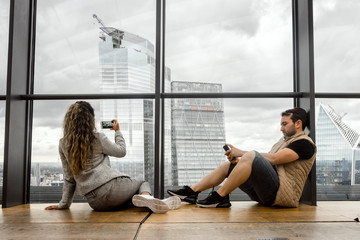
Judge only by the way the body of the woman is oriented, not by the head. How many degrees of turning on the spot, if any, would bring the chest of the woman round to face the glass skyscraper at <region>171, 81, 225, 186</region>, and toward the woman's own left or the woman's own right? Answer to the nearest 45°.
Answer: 0° — they already face it

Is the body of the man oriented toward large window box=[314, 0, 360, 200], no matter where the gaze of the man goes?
no

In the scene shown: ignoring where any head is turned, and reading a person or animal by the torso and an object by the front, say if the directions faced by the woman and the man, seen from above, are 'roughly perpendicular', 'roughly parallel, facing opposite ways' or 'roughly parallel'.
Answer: roughly perpendicular

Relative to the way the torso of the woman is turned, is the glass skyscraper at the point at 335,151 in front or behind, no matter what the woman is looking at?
in front

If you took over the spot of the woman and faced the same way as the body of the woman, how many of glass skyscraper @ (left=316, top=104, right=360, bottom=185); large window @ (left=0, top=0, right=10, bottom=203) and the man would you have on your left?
1

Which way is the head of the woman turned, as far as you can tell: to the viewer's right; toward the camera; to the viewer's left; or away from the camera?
away from the camera

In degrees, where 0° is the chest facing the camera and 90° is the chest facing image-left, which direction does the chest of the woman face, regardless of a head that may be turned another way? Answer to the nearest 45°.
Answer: approximately 225°

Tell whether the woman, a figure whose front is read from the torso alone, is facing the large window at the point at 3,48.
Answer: no

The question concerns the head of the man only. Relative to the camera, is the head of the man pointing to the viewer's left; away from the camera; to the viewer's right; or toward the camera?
to the viewer's left

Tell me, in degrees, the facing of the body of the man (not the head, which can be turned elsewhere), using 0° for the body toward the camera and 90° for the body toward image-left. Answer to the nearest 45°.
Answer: approximately 90°
